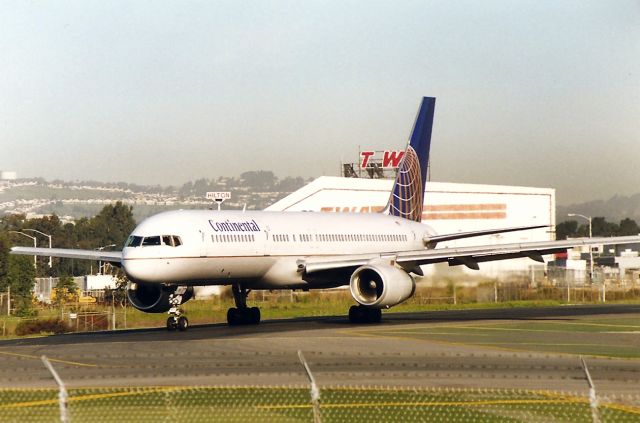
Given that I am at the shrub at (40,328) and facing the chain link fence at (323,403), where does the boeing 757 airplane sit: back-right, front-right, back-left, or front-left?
front-left

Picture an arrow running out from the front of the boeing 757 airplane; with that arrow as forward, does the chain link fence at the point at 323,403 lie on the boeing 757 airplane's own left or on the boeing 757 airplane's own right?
on the boeing 757 airplane's own left

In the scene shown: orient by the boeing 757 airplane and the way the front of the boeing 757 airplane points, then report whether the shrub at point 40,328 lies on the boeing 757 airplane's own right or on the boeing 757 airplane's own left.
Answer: on the boeing 757 airplane's own right

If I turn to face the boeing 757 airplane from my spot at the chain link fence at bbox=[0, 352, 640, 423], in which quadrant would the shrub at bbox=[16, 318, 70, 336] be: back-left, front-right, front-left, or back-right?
front-left

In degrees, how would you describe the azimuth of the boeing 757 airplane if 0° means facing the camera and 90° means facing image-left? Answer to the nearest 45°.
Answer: approximately 45°
